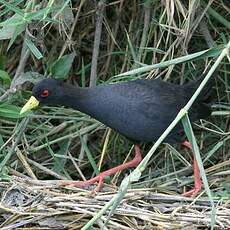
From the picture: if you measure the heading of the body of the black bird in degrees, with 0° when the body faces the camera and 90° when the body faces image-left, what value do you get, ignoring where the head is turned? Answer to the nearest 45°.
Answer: approximately 90°
